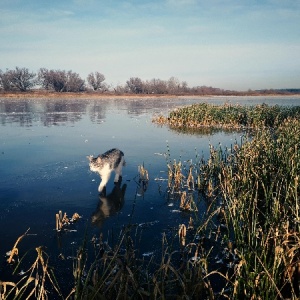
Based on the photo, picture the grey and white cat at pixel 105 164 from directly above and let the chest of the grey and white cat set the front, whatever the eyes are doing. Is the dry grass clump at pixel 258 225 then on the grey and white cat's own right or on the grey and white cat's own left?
on the grey and white cat's own left

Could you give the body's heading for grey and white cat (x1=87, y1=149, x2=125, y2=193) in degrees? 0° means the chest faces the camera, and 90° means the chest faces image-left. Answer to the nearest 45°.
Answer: approximately 45°
